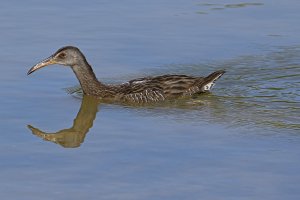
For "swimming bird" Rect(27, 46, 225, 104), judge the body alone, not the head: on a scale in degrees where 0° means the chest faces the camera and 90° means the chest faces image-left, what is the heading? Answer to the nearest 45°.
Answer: approximately 90°
